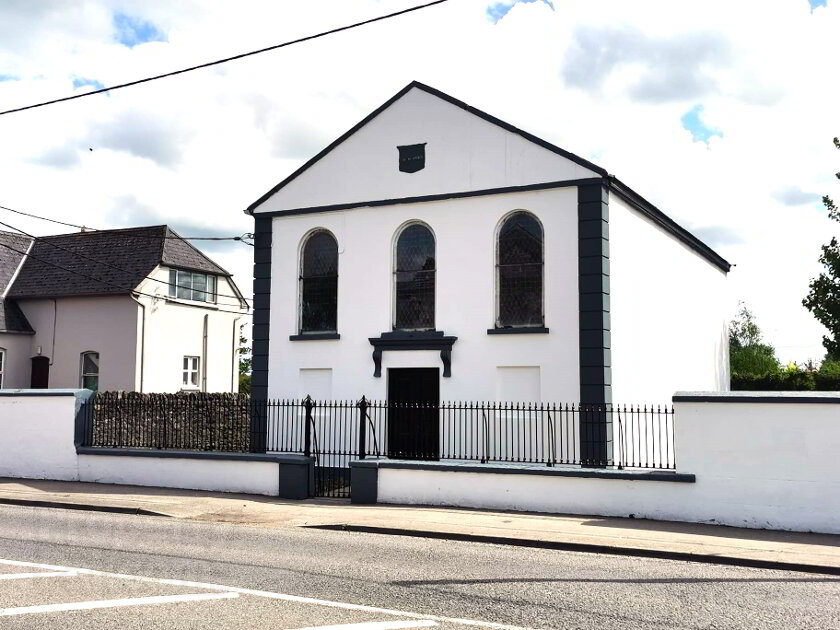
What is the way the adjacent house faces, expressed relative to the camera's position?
facing the viewer and to the left of the viewer

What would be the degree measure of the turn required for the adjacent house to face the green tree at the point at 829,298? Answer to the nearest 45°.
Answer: approximately 90° to its left

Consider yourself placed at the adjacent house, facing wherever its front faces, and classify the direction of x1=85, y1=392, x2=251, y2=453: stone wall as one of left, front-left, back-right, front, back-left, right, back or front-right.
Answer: front-left

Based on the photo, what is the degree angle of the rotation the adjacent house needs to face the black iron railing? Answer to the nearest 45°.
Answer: approximately 45° to its left

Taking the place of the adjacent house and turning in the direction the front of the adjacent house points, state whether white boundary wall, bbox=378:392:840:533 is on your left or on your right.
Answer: on your left

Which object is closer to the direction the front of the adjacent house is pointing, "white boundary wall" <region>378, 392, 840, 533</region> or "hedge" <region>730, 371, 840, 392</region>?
the white boundary wall

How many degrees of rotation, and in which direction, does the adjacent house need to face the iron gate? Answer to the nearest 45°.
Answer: approximately 45° to its left

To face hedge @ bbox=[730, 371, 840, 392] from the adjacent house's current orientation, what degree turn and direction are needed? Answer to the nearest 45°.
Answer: approximately 135° to its left

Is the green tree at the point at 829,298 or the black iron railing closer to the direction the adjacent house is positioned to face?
the black iron railing

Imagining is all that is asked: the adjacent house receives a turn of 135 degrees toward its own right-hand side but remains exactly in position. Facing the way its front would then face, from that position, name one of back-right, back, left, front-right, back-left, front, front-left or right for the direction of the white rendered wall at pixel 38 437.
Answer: back
